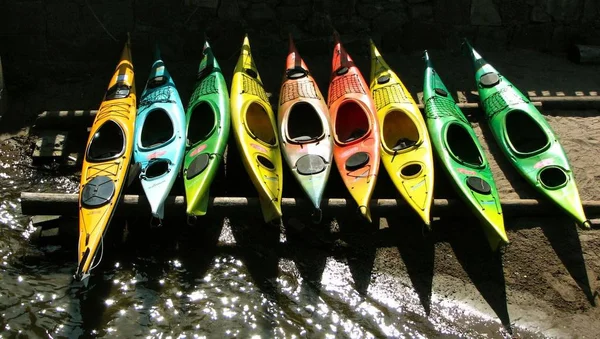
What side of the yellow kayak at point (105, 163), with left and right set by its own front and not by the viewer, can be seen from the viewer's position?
back

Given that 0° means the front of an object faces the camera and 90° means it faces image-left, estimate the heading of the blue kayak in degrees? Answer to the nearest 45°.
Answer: approximately 180°

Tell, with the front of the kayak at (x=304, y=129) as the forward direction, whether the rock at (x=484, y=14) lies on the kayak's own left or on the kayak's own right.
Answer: on the kayak's own right

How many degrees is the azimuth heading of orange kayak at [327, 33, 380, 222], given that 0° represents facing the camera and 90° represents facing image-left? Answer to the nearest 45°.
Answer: approximately 180°

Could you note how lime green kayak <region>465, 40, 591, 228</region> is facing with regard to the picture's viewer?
facing away from the viewer and to the left of the viewer

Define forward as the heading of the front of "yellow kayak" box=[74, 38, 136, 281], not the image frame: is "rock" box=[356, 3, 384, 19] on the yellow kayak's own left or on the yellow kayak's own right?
on the yellow kayak's own right

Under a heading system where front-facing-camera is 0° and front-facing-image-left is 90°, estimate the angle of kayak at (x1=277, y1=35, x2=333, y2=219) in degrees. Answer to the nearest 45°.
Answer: approximately 180°

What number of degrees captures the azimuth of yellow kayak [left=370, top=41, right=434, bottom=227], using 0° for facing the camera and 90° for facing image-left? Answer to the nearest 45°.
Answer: approximately 180°
